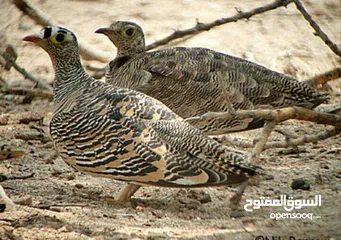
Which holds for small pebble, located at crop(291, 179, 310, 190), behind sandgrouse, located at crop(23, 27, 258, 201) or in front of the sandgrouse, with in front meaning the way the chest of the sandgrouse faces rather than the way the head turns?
behind

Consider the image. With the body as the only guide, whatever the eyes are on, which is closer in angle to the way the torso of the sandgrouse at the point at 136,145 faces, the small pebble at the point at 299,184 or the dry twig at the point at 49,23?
the dry twig

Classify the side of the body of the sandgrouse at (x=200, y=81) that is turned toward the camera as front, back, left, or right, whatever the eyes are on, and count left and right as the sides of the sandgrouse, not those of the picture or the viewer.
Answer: left

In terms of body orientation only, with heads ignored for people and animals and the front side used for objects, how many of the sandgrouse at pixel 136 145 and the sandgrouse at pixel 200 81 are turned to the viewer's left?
2

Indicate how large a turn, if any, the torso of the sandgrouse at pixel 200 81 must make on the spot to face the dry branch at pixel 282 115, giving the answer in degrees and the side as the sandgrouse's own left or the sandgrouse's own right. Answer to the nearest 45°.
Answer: approximately 135° to the sandgrouse's own left

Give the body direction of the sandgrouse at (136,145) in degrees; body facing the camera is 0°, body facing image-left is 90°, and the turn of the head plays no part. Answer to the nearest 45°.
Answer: approximately 90°

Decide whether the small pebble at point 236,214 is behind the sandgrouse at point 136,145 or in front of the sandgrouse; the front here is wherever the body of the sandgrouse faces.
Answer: behind

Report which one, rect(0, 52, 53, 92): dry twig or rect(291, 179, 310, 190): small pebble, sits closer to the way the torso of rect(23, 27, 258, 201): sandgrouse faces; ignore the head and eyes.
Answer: the dry twig

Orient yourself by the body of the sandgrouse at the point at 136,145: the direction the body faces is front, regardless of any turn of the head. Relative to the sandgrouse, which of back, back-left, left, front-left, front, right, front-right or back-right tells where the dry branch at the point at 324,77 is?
back-right
